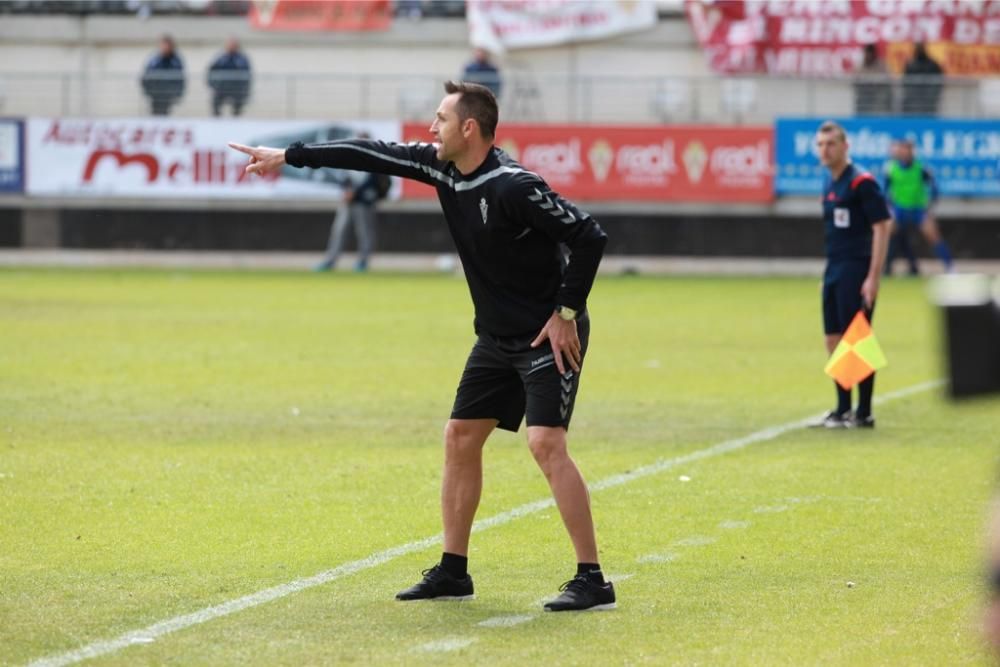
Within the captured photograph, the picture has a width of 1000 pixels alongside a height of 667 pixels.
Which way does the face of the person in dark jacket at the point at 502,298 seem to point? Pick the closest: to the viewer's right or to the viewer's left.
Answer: to the viewer's left

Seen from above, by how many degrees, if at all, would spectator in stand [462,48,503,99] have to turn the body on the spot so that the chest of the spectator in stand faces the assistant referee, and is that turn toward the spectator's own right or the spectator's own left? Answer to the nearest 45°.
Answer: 0° — they already face them

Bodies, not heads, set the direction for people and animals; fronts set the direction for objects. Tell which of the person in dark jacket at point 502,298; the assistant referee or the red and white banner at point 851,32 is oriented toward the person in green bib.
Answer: the red and white banner

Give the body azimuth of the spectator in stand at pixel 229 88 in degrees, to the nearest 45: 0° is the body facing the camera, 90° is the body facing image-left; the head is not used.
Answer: approximately 0°

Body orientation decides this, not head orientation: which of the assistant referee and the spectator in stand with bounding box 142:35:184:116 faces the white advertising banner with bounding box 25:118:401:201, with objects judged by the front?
the spectator in stand

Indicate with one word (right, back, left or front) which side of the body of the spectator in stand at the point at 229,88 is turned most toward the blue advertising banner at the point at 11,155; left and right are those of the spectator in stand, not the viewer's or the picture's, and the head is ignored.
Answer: right

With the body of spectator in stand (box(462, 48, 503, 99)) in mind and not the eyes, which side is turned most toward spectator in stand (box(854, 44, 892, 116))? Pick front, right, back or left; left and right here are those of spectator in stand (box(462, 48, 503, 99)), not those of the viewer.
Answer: left

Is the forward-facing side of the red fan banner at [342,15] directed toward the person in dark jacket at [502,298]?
yes

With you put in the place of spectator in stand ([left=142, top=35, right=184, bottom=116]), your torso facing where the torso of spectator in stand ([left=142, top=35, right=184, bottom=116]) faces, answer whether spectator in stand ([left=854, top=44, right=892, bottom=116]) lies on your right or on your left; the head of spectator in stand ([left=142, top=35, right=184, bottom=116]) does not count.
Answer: on your left
